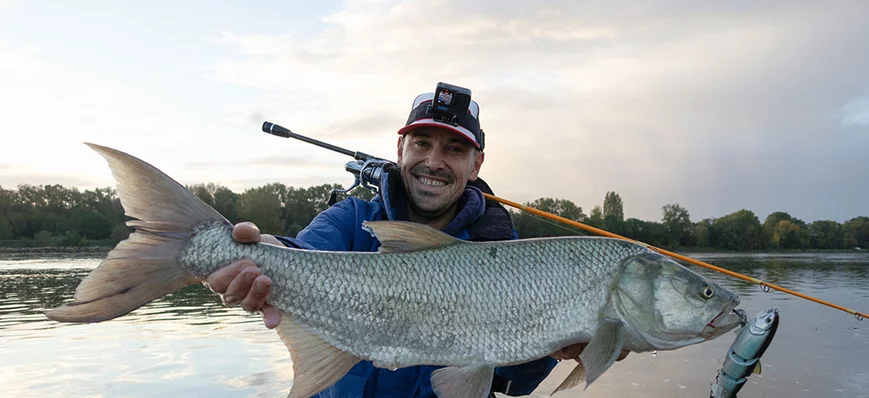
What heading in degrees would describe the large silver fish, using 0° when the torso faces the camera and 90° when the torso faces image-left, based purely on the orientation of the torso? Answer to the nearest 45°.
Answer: approximately 270°

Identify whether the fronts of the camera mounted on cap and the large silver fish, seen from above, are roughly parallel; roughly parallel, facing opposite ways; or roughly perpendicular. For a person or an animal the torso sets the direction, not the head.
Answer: roughly perpendicular

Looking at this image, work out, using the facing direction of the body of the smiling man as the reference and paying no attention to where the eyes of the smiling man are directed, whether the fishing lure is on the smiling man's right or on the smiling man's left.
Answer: on the smiling man's left

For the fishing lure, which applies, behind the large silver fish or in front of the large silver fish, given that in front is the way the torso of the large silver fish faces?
in front
